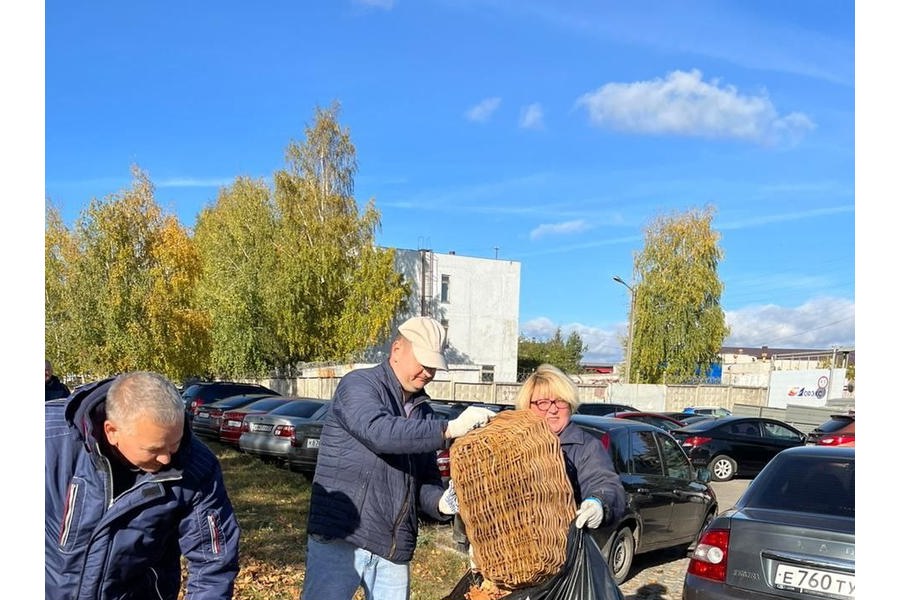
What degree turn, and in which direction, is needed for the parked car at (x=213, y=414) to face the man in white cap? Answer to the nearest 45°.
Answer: approximately 135° to its right

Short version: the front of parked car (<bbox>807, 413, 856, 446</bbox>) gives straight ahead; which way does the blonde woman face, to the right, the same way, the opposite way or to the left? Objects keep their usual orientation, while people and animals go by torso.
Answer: the opposite way

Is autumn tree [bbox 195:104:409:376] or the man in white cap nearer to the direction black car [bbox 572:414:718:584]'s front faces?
the autumn tree

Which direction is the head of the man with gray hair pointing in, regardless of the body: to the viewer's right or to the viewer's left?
to the viewer's right

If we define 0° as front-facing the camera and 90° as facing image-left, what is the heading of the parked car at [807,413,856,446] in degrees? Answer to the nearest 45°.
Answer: approximately 225°

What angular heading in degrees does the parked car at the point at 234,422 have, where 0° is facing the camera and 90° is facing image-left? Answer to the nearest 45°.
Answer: approximately 225°

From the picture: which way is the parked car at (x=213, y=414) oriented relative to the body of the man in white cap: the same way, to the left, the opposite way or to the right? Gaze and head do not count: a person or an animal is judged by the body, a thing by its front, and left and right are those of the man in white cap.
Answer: to the left

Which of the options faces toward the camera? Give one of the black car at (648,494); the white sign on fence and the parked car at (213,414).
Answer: the white sign on fence

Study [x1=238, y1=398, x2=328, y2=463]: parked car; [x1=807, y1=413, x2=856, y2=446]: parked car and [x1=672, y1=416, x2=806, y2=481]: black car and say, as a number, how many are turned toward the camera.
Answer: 0

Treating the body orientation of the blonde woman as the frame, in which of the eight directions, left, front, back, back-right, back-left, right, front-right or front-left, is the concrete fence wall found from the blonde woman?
back-right

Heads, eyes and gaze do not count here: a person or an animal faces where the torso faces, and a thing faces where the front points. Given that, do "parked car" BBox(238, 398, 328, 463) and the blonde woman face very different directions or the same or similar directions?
very different directions

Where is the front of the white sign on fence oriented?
toward the camera

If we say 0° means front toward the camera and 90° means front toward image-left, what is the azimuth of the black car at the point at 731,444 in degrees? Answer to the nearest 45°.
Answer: approximately 225°
